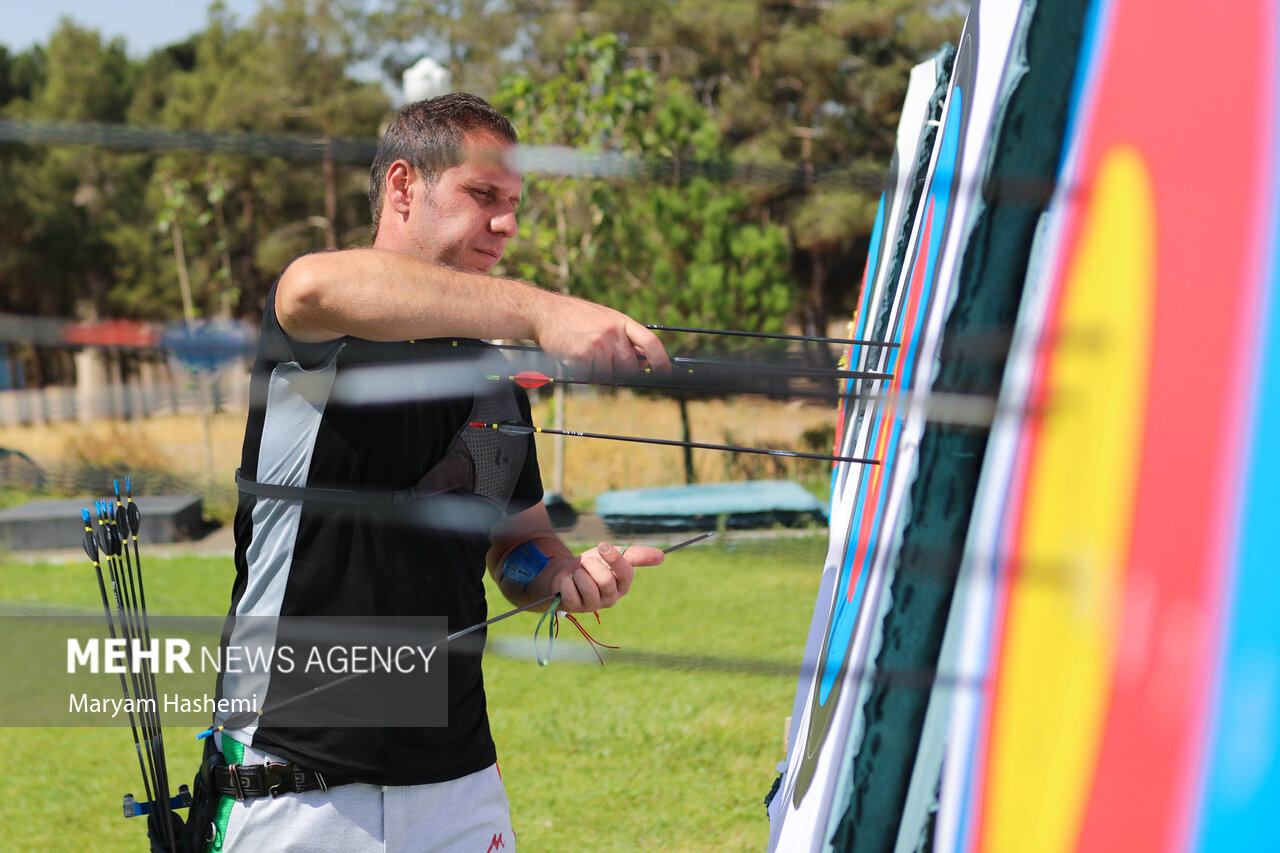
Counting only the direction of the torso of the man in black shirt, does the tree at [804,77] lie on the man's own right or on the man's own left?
on the man's own left

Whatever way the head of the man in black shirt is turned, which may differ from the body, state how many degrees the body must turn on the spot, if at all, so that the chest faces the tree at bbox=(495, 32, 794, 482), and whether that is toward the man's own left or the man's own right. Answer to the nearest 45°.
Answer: approximately 135° to the man's own left

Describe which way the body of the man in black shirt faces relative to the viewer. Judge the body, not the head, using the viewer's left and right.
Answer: facing the viewer and to the right of the viewer
